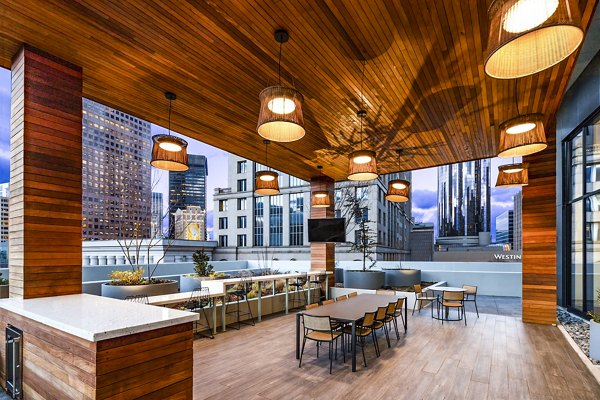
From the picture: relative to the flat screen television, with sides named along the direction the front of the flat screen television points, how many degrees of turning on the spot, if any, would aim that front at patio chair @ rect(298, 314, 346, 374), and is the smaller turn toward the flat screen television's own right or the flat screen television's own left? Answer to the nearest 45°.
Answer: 0° — it already faces it

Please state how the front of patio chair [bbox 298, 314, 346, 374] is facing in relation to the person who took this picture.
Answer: facing away from the viewer and to the right of the viewer

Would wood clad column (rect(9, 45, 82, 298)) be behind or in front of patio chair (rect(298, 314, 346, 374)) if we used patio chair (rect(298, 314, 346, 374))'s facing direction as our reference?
behind

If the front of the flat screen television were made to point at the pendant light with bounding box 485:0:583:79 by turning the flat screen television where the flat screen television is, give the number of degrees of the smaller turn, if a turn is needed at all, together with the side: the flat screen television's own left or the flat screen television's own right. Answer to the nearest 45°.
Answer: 0° — it already faces it

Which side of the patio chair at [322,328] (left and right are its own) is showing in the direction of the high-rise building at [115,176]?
left

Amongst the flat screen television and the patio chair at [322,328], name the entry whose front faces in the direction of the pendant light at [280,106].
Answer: the flat screen television

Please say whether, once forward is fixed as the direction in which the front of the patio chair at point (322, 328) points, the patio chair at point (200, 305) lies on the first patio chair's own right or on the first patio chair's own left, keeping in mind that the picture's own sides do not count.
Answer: on the first patio chair's own left

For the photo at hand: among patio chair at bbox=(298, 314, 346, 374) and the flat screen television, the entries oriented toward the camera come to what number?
1
